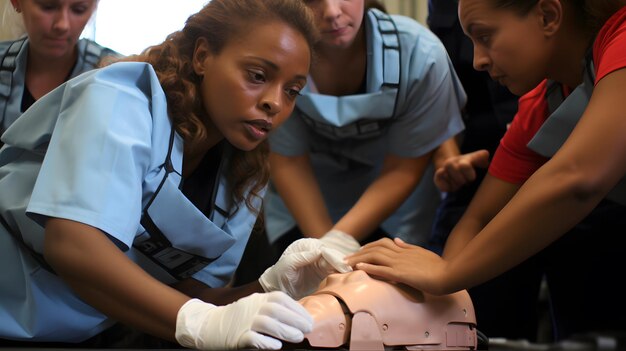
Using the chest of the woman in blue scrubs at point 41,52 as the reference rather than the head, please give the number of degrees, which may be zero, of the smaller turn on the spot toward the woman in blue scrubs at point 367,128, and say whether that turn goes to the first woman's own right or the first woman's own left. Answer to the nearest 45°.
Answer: approximately 45° to the first woman's own left

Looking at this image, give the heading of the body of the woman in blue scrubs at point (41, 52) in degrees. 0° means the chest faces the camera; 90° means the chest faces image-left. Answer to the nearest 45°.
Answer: approximately 0°

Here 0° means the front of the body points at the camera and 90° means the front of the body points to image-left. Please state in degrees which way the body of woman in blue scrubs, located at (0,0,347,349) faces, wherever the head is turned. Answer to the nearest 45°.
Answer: approximately 315°

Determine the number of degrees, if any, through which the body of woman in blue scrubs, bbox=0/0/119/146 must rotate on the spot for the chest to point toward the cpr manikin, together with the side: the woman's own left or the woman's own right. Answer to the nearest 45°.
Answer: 0° — they already face it
